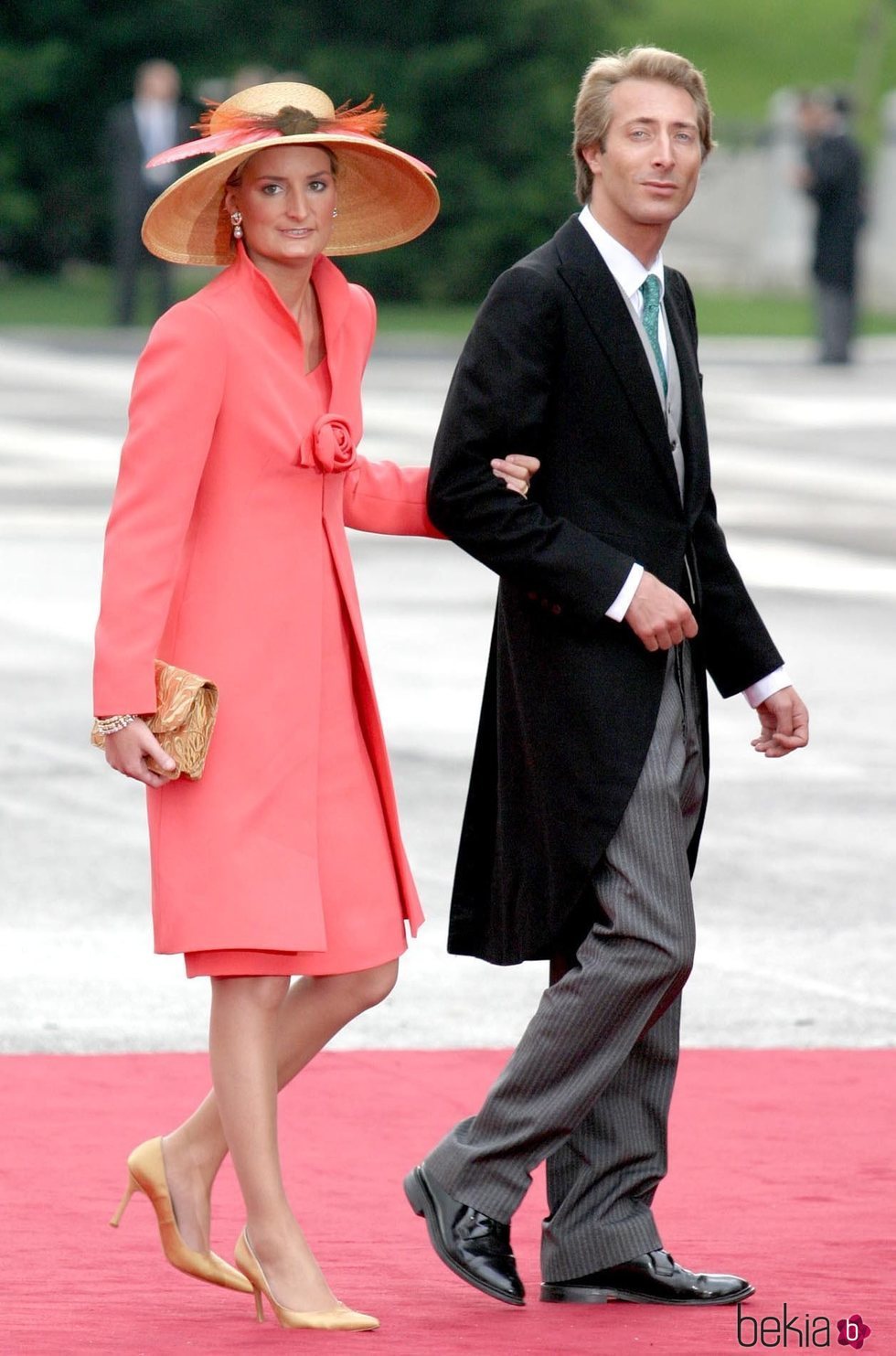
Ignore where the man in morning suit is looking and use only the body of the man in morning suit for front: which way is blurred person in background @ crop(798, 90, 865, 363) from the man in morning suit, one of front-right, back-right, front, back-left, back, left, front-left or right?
back-left

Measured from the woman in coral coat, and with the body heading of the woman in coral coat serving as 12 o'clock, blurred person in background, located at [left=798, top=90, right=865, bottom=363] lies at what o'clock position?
The blurred person in background is roughly at 8 o'clock from the woman in coral coat.

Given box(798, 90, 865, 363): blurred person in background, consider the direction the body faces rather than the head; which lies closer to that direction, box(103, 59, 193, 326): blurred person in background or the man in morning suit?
the blurred person in background

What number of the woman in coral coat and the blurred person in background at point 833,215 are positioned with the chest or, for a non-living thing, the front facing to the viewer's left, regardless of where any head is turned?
1

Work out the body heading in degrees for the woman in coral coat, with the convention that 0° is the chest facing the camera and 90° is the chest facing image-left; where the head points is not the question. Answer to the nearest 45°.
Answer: approximately 315°

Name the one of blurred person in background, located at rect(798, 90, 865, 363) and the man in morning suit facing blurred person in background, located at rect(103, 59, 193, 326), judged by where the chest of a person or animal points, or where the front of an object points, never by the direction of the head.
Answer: blurred person in background, located at rect(798, 90, 865, 363)

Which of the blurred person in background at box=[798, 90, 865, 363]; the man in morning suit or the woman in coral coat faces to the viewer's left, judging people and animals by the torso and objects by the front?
the blurred person in background

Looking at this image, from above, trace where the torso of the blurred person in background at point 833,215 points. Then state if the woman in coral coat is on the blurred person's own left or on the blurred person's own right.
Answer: on the blurred person's own left

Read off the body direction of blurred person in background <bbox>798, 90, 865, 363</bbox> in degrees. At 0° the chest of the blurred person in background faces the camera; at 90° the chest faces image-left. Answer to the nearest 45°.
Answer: approximately 90°
